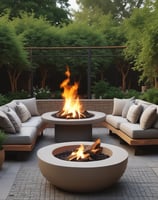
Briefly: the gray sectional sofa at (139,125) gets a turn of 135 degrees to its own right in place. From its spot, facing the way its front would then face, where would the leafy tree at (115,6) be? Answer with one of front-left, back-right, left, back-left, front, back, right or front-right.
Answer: front

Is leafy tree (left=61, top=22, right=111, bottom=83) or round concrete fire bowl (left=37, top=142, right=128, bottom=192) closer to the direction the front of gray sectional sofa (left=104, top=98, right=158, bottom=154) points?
the round concrete fire bowl

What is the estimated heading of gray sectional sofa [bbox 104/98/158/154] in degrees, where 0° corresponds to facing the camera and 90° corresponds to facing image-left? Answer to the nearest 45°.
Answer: approximately 45°

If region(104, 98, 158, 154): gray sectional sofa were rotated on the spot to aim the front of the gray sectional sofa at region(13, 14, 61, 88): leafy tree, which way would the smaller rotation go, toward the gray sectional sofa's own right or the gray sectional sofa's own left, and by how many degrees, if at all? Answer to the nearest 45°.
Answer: approximately 90° to the gray sectional sofa's own right

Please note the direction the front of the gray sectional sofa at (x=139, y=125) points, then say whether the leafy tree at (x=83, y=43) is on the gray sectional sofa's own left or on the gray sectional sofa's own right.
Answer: on the gray sectional sofa's own right
